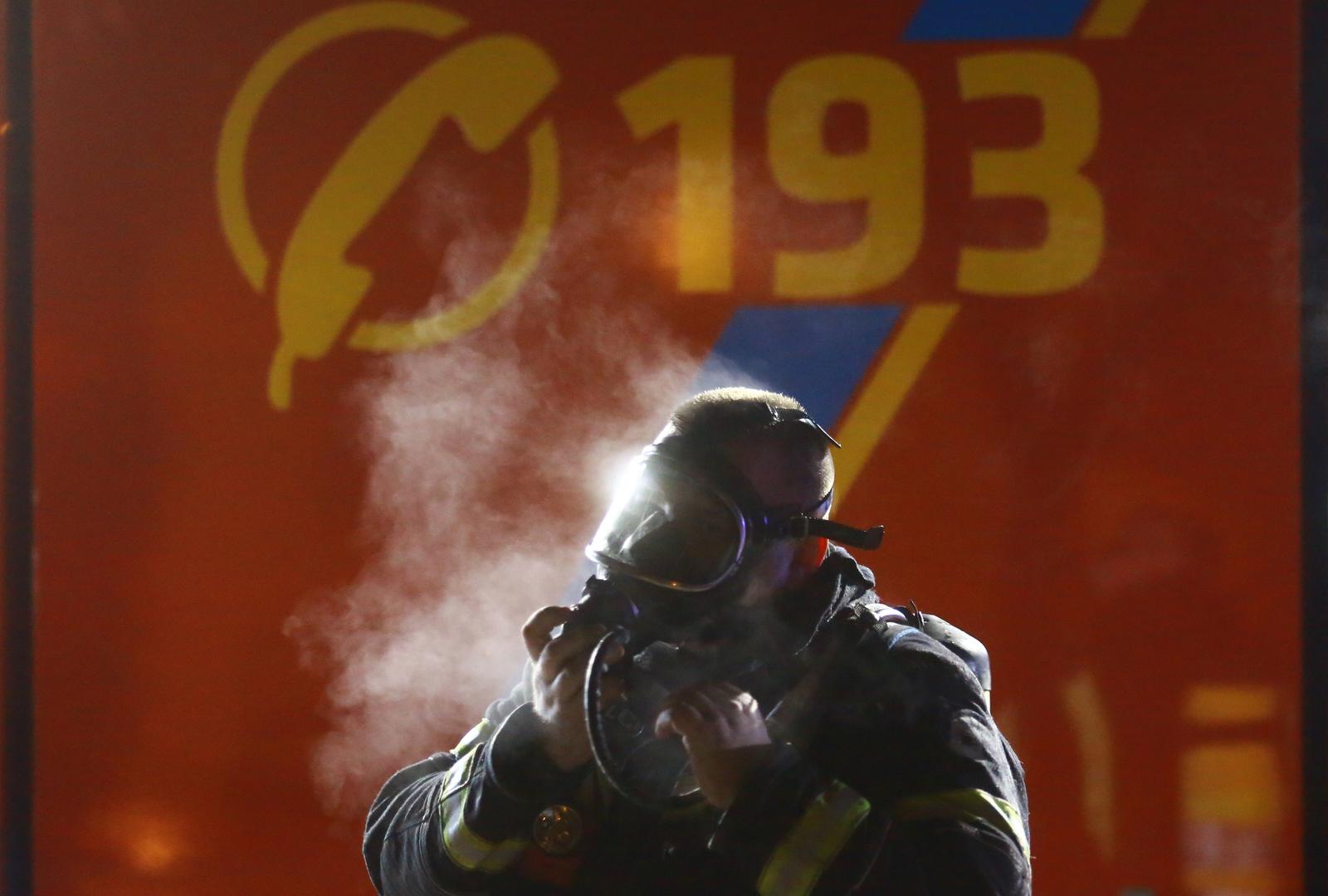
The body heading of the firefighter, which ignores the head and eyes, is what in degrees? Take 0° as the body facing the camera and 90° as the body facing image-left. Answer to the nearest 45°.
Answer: approximately 45°
